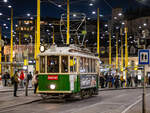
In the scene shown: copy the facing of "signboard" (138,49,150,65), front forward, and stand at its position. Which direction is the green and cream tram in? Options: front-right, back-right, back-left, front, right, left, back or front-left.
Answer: back-right

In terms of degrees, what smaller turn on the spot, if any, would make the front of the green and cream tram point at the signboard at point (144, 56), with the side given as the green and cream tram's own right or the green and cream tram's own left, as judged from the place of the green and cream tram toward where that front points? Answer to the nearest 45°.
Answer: approximately 90° to the green and cream tram's own left

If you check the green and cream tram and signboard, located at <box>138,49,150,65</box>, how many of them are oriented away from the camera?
0

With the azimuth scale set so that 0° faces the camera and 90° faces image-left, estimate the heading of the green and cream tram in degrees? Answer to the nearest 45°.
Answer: approximately 45°

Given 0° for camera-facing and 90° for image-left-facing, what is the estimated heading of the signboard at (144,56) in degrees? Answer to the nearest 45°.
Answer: approximately 0°
